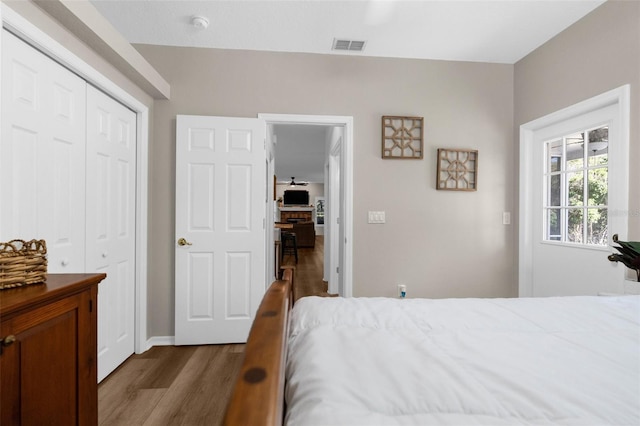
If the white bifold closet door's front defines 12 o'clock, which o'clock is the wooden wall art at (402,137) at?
The wooden wall art is roughly at 11 o'clock from the white bifold closet door.

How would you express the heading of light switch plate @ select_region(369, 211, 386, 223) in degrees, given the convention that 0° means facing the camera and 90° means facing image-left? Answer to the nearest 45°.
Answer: approximately 0°

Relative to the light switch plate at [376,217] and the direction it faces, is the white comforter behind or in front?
in front

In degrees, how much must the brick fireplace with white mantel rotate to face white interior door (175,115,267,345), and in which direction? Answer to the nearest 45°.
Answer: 0° — it already faces it

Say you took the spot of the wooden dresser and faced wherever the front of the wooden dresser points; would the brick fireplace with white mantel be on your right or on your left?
on your left

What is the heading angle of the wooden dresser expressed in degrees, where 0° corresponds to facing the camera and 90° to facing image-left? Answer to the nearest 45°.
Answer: approximately 315°

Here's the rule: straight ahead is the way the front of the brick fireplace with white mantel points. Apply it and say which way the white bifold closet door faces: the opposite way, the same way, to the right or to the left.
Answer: to the left

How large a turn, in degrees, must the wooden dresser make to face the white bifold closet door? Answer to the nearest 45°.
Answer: approximately 135° to its left

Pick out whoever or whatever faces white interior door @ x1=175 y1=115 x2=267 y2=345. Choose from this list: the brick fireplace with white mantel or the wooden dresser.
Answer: the brick fireplace with white mantel
